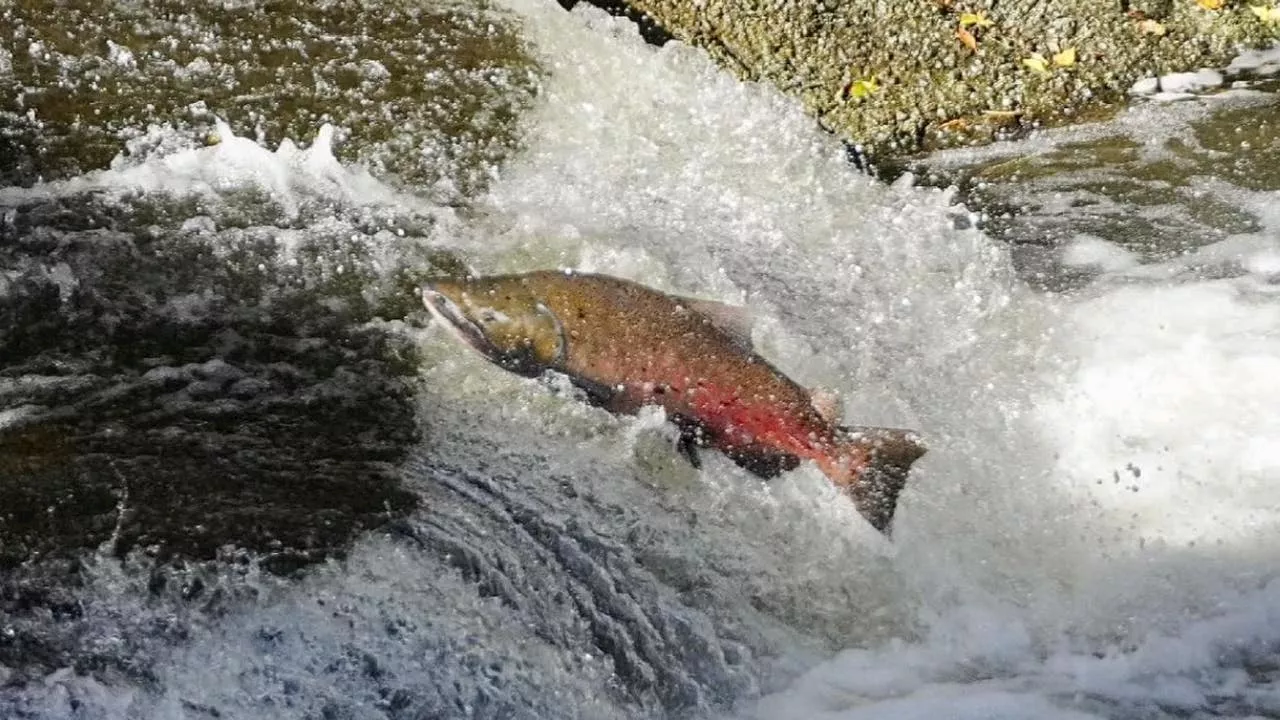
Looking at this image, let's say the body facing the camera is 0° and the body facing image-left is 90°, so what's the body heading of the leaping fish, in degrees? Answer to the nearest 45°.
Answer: approximately 90°

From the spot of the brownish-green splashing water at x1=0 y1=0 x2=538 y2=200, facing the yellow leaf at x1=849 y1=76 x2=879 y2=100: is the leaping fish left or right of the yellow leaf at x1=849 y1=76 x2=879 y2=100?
right
